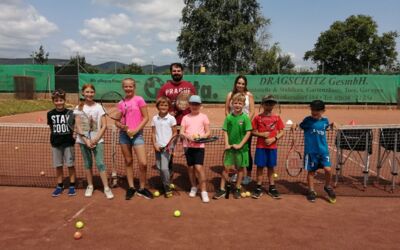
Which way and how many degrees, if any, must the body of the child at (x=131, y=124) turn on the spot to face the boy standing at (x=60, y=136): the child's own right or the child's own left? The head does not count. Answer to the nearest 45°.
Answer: approximately 90° to the child's own right

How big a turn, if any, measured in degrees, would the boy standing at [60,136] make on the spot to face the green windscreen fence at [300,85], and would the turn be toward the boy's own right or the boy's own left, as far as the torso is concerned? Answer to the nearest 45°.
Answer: approximately 135° to the boy's own left

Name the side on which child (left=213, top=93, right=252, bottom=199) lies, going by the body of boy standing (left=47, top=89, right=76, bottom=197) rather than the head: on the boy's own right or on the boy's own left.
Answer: on the boy's own left

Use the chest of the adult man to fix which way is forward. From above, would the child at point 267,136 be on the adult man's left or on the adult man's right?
on the adult man's left

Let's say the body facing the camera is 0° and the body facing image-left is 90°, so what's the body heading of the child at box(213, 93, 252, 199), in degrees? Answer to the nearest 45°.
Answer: approximately 0°

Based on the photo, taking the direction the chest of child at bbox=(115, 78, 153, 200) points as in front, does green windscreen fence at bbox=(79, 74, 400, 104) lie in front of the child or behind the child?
behind
